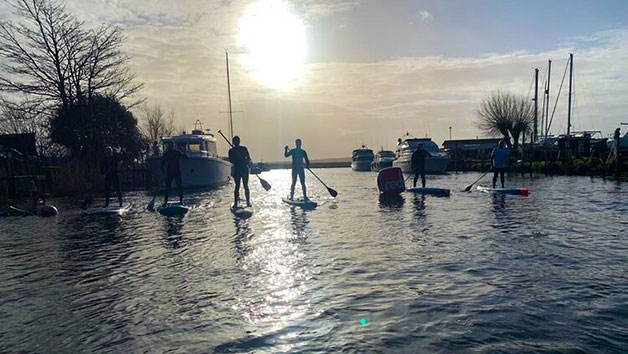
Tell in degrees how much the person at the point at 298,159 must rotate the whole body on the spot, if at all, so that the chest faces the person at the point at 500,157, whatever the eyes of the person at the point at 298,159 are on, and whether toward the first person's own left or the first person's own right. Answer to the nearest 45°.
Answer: approximately 90° to the first person's own left

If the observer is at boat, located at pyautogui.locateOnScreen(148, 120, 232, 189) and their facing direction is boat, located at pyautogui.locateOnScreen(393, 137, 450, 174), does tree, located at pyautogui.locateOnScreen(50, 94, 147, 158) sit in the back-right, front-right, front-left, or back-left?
back-left

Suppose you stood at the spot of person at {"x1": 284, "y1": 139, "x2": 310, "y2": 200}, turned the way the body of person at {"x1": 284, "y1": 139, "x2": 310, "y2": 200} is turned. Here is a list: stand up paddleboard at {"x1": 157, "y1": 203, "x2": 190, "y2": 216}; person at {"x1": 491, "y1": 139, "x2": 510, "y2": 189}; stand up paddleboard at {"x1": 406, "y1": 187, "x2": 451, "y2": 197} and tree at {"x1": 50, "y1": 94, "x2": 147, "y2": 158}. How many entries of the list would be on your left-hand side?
2

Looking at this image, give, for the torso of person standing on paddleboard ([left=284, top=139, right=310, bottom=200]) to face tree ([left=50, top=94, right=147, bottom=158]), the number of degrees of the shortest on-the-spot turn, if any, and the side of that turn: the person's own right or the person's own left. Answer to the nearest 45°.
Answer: approximately 135° to the person's own right

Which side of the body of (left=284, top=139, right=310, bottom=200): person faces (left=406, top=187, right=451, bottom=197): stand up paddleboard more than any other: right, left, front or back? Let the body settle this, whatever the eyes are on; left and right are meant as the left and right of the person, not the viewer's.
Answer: left

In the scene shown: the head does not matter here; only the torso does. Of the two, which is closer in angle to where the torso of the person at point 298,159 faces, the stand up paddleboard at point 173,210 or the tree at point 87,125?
the stand up paddleboard

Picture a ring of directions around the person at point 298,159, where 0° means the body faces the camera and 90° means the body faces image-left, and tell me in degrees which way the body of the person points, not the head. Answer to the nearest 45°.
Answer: approximately 0°

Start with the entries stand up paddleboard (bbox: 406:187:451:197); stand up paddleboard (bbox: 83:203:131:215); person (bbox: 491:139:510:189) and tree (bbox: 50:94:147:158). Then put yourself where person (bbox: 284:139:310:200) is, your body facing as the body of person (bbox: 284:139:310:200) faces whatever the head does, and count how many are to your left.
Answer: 2

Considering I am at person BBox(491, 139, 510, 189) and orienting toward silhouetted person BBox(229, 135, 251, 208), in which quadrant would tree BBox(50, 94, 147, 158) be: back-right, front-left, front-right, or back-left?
front-right

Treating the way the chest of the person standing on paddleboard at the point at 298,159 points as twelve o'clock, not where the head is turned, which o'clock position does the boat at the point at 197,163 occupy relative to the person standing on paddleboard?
The boat is roughly at 5 o'clock from the person standing on paddleboard.
